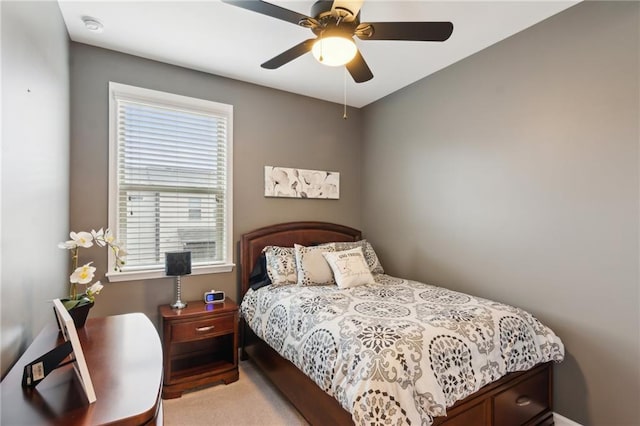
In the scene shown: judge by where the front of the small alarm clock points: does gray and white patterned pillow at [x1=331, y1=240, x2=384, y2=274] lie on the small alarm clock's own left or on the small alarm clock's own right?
on the small alarm clock's own left

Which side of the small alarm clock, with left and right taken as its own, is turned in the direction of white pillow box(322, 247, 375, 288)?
left

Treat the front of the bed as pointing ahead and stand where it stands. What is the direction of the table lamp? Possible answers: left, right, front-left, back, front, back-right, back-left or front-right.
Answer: back-right

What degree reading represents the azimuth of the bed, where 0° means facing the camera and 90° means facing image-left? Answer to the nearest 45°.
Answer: approximately 315°

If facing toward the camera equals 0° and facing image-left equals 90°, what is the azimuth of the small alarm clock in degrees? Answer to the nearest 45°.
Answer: approximately 0°

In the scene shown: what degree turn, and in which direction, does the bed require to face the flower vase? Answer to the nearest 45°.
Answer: approximately 90° to its right

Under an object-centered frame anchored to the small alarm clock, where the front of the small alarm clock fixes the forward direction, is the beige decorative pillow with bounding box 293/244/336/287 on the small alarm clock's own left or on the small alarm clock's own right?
on the small alarm clock's own left
